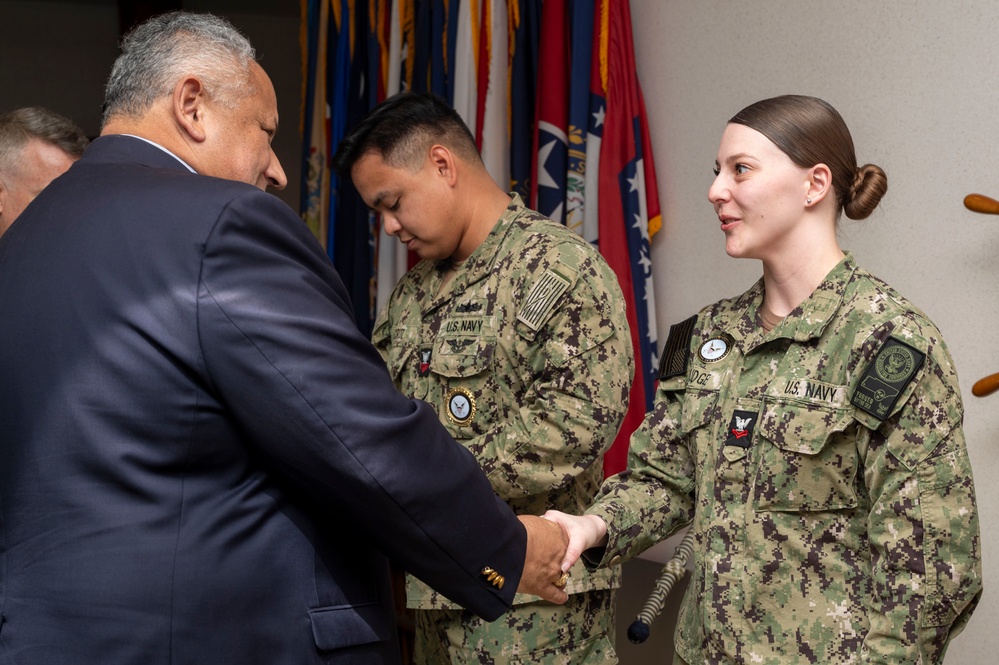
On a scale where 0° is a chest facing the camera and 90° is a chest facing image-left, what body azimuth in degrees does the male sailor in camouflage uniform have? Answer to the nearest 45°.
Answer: approximately 45°

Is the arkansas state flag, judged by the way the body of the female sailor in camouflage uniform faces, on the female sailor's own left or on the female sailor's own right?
on the female sailor's own right

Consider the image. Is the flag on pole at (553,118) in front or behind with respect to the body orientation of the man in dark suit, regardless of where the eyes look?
in front

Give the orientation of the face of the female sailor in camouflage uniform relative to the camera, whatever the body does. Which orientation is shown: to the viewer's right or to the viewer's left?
to the viewer's left

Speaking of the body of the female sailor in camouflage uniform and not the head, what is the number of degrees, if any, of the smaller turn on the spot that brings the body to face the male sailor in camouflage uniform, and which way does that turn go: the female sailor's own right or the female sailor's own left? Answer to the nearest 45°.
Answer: approximately 90° to the female sailor's own right

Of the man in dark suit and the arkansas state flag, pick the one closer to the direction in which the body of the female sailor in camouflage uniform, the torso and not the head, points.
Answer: the man in dark suit

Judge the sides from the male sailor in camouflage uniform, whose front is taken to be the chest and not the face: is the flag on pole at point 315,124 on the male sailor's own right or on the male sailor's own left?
on the male sailor's own right

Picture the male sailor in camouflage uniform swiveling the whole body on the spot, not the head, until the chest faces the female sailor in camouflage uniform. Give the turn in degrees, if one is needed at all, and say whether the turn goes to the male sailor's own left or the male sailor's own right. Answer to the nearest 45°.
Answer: approximately 90° to the male sailor's own left

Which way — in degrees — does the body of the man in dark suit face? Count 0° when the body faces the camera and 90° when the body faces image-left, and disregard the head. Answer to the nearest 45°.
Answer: approximately 225°

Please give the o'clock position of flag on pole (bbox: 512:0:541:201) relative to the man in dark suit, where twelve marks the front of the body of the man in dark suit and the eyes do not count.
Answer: The flag on pole is roughly at 11 o'clock from the man in dark suit.

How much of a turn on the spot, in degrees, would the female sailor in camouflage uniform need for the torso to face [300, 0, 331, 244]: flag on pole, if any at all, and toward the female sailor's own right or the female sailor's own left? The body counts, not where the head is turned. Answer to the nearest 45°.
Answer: approximately 90° to the female sailor's own right

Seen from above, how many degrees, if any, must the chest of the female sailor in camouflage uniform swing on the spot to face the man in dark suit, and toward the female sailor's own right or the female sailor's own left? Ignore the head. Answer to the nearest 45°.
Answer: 0° — they already face them

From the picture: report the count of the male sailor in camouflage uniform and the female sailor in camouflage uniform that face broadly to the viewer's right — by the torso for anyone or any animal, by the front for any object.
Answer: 0
